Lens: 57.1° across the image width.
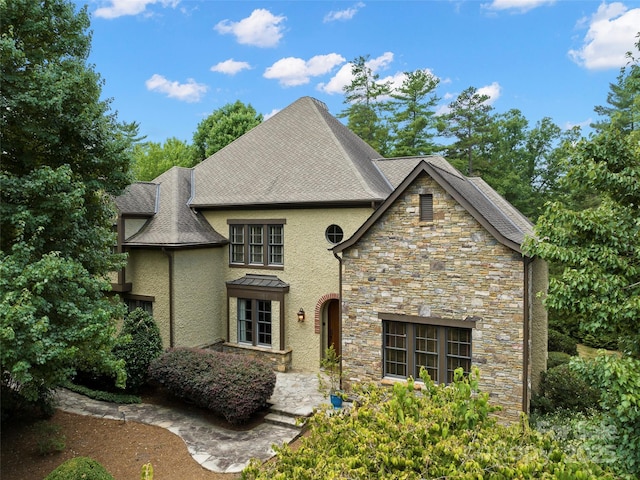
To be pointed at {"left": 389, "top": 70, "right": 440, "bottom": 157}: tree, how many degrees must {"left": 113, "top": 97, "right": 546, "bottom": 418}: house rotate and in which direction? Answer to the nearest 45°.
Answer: approximately 180°

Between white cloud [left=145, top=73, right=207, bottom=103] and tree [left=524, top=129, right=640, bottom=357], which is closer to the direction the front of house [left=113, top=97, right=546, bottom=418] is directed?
the tree

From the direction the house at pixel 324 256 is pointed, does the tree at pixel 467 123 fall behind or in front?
behind

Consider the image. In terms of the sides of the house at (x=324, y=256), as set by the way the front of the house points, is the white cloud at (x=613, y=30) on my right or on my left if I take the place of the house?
on my left

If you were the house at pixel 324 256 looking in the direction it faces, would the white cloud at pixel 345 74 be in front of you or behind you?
behind

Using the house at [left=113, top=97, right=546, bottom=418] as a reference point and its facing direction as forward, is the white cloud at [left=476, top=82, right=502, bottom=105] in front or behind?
behind

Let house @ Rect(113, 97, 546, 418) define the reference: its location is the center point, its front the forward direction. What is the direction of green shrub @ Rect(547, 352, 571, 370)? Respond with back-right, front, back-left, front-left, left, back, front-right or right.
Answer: left

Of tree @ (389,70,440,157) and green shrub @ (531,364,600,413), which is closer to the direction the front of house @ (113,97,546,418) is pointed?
the green shrub

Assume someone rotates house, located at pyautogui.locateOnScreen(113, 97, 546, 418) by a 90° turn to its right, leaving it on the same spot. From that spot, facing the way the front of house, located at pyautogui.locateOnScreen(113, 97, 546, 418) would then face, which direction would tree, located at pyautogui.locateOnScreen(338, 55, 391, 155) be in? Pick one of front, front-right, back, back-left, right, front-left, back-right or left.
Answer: right

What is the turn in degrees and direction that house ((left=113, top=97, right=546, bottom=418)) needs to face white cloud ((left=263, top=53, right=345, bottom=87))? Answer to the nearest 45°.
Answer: approximately 180°

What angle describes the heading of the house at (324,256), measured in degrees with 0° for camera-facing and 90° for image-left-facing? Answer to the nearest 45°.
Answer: approximately 0°
